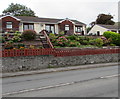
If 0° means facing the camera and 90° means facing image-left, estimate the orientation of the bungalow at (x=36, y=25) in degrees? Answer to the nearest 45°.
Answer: approximately 0°

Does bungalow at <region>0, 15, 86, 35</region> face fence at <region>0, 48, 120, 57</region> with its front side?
yes

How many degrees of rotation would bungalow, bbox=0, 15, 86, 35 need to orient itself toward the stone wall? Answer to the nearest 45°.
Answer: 0° — it already faces it

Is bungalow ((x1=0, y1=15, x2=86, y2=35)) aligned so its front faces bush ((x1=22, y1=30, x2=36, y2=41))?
yes
